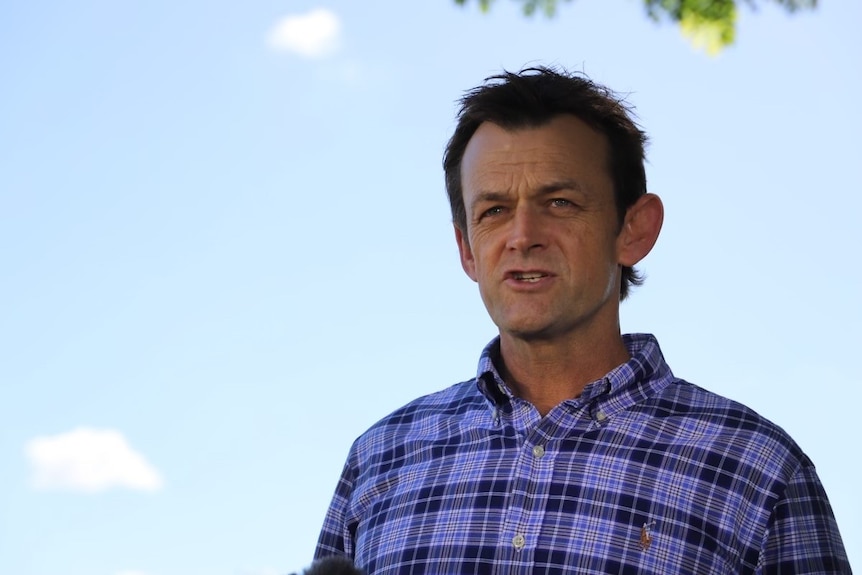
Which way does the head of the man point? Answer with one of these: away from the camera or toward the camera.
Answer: toward the camera

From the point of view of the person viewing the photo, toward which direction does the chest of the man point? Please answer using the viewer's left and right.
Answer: facing the viewer and to the left of the viewer
